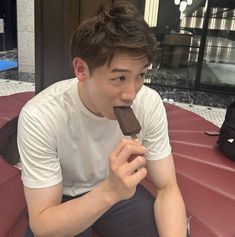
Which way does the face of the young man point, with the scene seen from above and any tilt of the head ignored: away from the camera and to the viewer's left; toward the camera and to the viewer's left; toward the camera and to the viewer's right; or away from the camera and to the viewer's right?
toward the camera and to the viewer's right

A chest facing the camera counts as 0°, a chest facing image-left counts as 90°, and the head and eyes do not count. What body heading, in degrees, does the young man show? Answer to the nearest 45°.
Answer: approximately 315°
